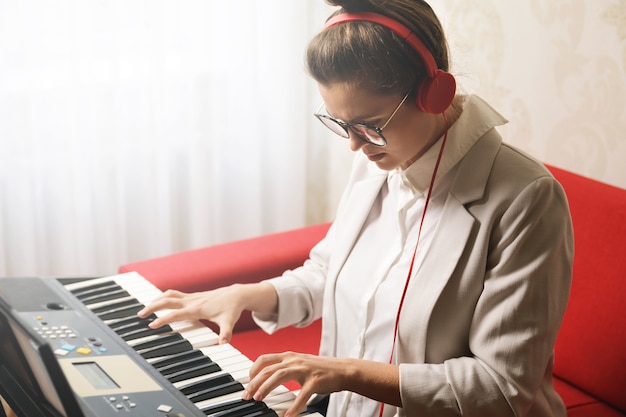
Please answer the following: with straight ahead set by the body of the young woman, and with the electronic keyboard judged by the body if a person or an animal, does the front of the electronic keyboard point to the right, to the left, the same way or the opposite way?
the opposite way

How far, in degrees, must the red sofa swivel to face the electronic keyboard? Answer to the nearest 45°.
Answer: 0° — it already faces it

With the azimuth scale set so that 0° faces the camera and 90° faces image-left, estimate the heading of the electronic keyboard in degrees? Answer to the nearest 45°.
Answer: approximately 225°

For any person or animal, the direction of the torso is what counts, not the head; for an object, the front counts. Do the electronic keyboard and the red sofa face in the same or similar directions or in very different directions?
very different directions

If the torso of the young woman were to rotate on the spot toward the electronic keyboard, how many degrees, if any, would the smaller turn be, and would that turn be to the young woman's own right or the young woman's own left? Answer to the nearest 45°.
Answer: approximately 45° to the young woman's own right

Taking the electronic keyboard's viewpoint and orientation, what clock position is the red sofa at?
The red sofa is roughly at 1 o'clock from the electronic keyboard.
